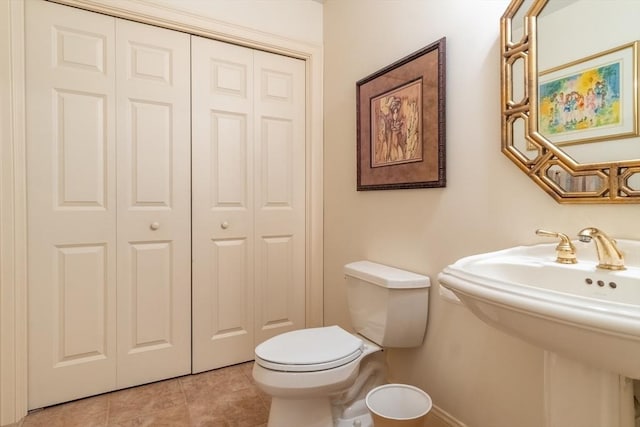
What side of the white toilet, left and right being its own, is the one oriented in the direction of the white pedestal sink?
left

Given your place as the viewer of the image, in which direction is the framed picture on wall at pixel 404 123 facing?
facing the viewer and to the left of the viewer

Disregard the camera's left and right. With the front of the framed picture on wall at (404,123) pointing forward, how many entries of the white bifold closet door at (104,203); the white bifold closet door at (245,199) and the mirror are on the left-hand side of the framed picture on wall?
1

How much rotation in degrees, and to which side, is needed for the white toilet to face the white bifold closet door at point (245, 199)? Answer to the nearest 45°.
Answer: approximately 90° to its right

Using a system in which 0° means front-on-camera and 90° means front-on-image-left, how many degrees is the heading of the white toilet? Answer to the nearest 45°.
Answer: approximately 45°

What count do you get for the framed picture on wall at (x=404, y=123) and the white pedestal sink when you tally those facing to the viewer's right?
0

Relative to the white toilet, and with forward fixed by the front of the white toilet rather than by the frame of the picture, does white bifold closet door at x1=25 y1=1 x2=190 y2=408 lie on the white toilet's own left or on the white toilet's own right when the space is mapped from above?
on the white toilet's own right

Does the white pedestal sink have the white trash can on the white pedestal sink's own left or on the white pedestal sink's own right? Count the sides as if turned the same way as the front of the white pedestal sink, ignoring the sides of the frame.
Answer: on the white pedestal sink's own right

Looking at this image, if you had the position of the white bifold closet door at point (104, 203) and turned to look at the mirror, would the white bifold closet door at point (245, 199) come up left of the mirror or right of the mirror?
left

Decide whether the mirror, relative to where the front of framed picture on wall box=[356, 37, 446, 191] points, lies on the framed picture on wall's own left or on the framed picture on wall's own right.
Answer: on the framed picture on wall's own left
